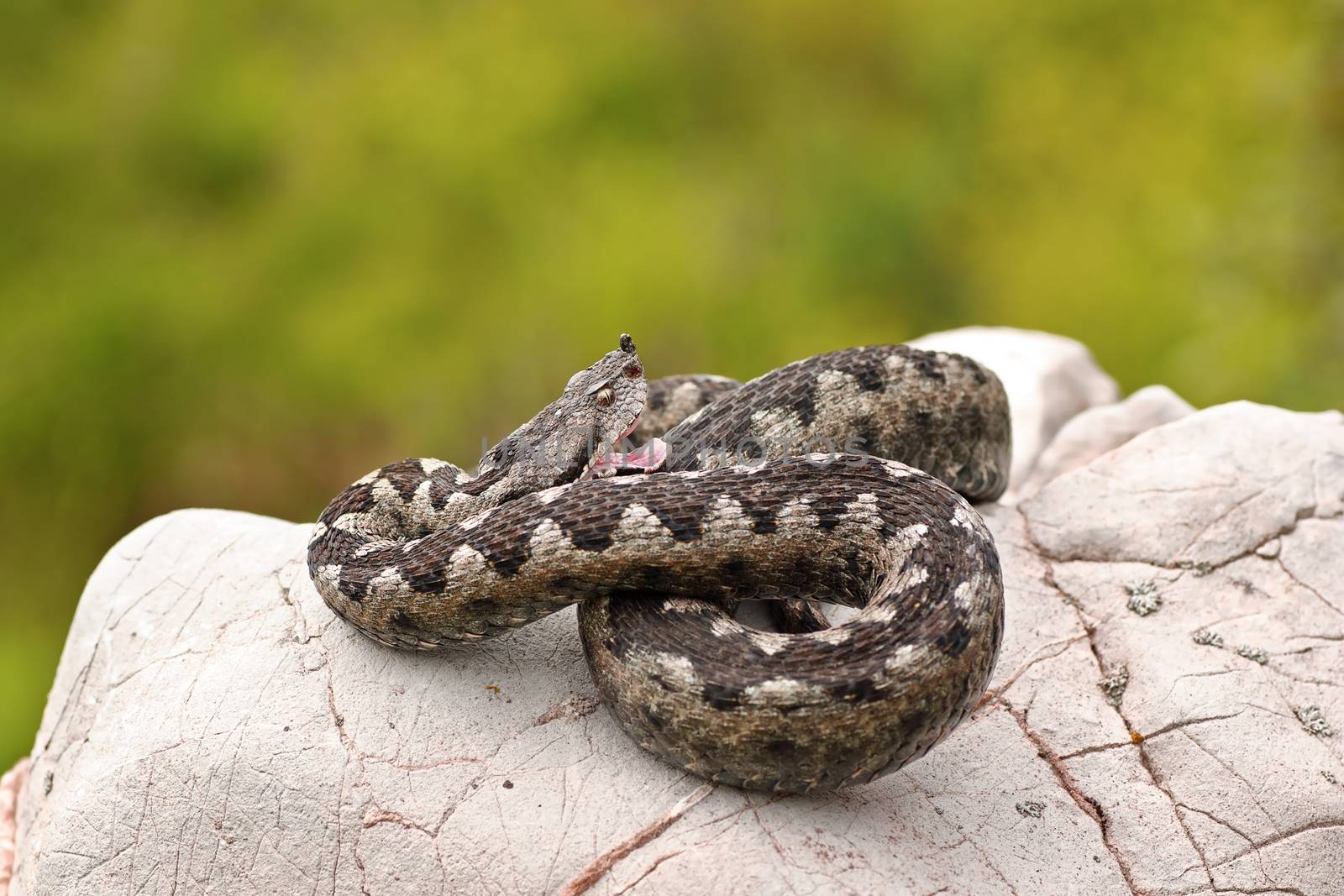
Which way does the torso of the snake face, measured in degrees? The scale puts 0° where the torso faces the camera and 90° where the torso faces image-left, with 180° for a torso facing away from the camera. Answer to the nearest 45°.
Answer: approximately 270°

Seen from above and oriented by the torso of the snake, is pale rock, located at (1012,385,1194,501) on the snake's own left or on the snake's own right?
on the snake's own left

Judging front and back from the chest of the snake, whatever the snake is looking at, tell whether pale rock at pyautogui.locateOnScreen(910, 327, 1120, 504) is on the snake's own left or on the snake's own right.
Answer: on the snake's own left
